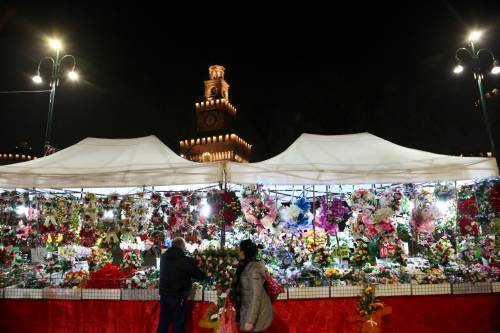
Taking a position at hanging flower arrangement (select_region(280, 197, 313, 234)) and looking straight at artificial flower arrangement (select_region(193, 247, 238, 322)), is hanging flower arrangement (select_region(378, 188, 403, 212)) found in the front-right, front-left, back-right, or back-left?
back-left

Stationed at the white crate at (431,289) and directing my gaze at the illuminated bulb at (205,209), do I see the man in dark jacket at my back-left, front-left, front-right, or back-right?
front-left

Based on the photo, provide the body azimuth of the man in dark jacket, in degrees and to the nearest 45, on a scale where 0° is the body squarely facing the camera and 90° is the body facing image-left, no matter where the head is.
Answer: approximately 225°

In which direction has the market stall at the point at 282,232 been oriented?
toward the camera

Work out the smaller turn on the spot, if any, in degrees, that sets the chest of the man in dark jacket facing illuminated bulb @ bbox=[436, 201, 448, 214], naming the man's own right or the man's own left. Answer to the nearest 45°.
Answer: approximately 45° to the man's own right

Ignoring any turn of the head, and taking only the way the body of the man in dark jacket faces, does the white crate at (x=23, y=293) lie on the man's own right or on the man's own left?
on the man's own left

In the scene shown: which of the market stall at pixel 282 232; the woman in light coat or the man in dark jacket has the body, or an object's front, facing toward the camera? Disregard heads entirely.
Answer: the market stall

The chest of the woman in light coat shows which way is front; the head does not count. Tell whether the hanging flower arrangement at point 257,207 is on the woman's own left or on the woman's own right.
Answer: on the woman's own right

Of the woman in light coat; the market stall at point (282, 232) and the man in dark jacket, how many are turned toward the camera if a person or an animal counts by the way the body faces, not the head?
1

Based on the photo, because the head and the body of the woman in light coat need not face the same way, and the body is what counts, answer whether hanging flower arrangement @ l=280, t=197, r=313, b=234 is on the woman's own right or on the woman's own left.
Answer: on the woman's own right

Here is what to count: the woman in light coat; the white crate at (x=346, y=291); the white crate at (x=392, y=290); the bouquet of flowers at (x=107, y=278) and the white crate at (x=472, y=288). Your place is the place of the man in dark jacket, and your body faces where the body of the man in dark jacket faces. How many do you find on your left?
1

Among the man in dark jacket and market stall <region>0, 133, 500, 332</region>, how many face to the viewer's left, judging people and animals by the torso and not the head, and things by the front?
0
